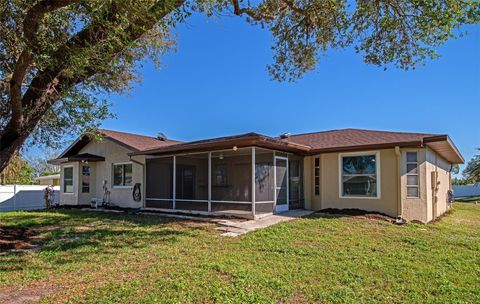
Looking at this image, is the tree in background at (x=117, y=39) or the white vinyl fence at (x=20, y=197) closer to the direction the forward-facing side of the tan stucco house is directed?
the tree in background

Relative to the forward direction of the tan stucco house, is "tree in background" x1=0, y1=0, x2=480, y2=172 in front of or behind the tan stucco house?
behind

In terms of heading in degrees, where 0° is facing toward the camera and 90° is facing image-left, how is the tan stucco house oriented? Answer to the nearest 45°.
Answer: approximately 180°
